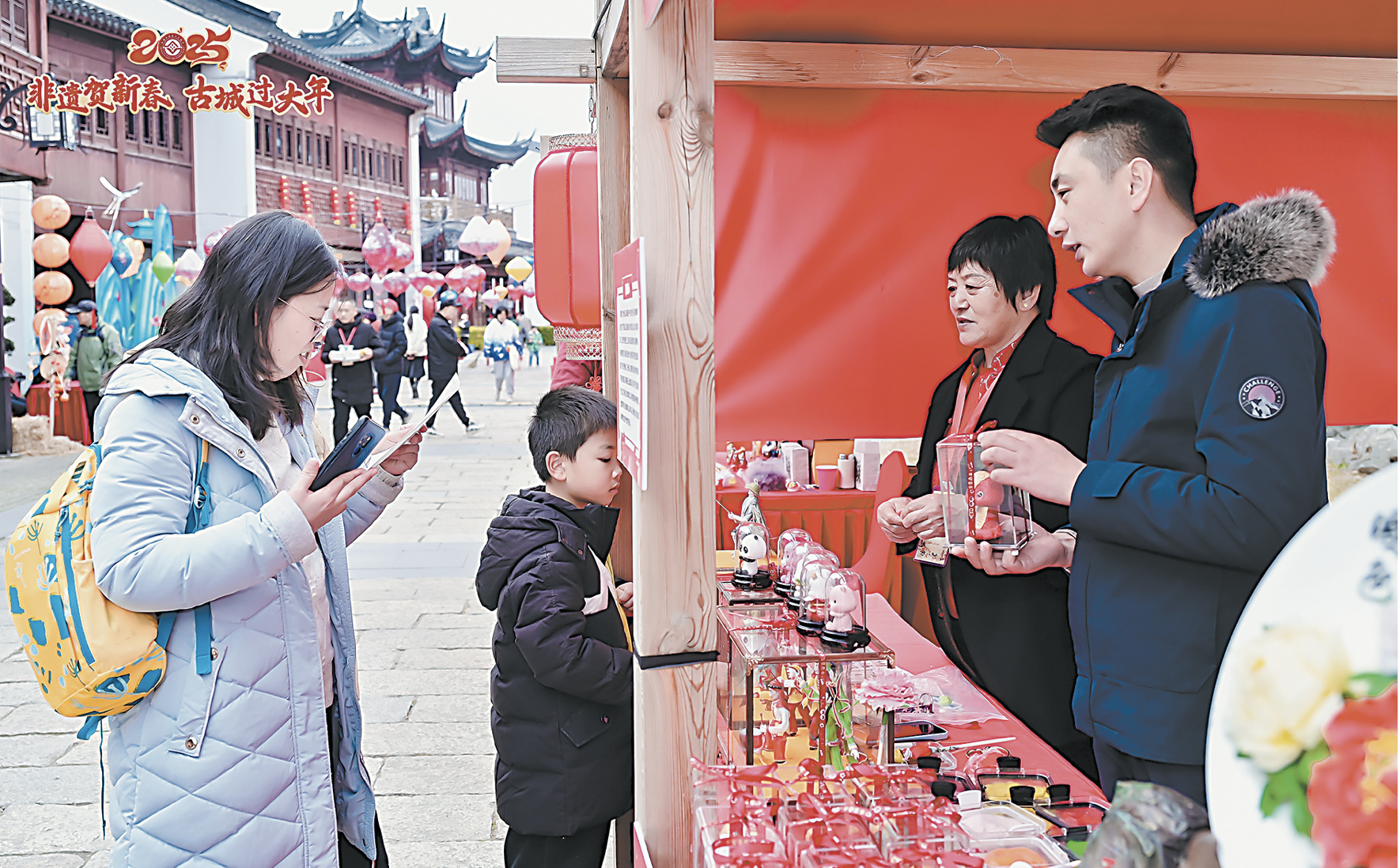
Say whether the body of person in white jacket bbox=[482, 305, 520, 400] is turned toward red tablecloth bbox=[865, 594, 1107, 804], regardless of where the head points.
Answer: yes

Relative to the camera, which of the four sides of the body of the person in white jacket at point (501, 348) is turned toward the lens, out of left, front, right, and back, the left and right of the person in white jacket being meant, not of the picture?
front

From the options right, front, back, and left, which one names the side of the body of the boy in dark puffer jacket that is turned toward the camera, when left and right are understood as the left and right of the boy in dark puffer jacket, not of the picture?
right

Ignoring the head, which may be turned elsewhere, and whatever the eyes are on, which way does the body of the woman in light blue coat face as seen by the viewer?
to the viewer's right

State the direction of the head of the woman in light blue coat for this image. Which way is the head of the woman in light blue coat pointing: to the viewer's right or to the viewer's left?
to the viewer's right

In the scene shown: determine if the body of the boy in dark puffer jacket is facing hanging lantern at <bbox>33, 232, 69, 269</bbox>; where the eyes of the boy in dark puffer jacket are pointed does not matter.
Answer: no

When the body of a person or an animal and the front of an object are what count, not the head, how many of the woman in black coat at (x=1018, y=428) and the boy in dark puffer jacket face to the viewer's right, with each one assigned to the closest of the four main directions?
1

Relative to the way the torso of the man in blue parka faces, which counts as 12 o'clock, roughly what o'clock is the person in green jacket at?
The person in green jacket is roughly at 1 o'clock from the man in blue parka.

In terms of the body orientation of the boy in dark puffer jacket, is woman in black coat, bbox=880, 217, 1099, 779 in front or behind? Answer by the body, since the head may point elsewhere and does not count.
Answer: in front

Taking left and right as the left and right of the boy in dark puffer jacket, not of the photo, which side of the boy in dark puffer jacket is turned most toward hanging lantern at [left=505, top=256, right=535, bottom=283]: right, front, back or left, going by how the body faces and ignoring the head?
left

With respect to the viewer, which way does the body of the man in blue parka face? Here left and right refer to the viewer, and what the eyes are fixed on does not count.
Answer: facing to the left of the viewer

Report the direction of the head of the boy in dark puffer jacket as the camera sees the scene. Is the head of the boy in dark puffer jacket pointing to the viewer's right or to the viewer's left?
to the viewer's right

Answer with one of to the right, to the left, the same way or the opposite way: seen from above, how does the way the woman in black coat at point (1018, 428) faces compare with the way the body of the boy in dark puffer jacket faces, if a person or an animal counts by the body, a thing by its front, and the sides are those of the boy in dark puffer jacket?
the opposite way

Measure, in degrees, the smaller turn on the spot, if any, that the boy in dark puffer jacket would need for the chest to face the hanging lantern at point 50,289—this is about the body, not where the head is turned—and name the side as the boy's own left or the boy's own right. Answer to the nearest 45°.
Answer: approximately 135° to the boy's own left

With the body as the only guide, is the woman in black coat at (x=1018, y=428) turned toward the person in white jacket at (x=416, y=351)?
no

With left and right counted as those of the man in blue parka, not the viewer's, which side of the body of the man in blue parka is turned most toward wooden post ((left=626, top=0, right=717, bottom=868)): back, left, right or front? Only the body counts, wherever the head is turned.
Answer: front

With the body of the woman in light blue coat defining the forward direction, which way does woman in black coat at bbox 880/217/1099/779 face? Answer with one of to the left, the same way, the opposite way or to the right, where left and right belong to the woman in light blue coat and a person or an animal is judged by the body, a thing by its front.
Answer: the opposite way

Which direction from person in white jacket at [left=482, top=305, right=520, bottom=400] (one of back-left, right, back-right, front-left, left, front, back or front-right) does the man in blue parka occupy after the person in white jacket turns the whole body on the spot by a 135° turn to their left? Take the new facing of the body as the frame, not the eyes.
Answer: back-right

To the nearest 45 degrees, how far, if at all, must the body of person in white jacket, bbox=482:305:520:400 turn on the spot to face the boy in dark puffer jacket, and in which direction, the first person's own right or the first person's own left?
0° — they already face them
